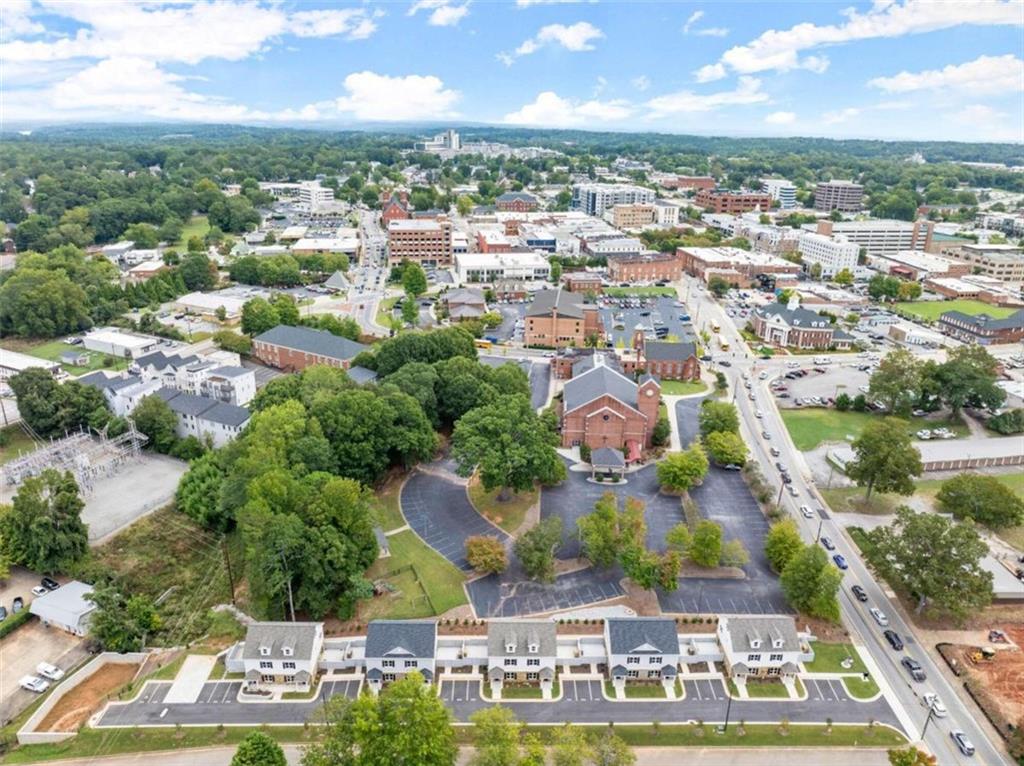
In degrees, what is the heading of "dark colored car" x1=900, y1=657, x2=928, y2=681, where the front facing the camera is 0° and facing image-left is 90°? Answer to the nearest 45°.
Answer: approximately 315°

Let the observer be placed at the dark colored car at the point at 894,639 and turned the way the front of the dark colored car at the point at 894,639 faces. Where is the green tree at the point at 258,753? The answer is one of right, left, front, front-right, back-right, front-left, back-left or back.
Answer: right

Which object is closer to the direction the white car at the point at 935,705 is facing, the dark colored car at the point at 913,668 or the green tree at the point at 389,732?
the green tree

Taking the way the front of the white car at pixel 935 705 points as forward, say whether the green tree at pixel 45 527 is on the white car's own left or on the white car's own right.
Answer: on the white car's own right

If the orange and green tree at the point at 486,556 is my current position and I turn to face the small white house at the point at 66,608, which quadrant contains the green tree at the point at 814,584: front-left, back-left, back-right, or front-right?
back-left

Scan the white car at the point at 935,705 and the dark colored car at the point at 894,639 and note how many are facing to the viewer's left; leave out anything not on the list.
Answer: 0

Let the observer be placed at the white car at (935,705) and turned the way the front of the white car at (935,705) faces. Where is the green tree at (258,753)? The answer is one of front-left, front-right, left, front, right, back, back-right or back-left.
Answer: right

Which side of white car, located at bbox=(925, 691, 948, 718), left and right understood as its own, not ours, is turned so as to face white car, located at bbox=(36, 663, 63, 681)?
right

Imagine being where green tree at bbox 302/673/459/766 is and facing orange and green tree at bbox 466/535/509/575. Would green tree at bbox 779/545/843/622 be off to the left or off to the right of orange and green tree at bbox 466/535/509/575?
right

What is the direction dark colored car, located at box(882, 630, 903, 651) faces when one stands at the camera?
facing the viewer and to the right of the viewer

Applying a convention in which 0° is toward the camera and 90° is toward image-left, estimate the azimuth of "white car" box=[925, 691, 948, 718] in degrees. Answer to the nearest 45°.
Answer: approximately 315°

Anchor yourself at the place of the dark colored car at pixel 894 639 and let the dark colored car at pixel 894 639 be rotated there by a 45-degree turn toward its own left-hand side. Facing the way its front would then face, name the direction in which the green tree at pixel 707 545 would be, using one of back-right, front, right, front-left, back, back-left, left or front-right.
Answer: back

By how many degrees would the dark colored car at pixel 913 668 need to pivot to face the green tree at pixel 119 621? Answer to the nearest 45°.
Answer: approximately 90° to its right

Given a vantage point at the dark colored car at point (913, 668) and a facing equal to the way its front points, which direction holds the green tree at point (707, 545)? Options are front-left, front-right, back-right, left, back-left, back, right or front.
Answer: back-right

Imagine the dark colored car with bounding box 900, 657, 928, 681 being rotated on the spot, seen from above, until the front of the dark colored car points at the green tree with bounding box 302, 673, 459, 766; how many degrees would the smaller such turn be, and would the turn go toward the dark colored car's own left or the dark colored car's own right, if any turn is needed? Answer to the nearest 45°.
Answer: approximately 90° to the dark colored car's own right
